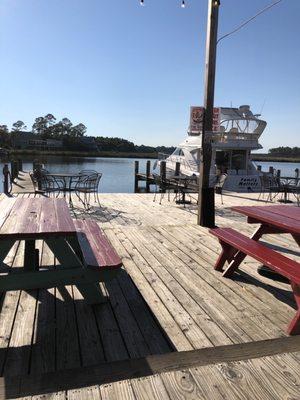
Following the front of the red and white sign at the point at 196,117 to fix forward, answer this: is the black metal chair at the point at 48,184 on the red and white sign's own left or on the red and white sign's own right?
on the red and white sign's own right

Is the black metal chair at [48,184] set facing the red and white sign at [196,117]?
no

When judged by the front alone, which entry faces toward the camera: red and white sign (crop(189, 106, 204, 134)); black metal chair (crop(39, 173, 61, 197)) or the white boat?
the red and white sign

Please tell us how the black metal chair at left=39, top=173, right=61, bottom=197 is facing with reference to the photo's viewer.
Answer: facing away from the viewer and to the right of the viewer

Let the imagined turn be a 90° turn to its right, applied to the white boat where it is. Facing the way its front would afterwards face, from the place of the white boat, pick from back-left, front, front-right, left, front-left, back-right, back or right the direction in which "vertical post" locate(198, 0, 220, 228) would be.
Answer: back-right

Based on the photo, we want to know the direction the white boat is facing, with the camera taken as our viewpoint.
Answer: facing away from the viewer and to the left of the viewer

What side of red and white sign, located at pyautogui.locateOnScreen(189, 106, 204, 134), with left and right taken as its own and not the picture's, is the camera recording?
front

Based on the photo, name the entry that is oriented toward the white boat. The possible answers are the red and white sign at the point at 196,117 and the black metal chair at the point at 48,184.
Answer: the black metal chair

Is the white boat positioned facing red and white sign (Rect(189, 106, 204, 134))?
no

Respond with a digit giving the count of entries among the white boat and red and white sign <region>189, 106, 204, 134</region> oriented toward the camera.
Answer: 1

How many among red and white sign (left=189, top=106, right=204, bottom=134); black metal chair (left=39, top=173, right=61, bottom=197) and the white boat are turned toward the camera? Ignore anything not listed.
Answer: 1

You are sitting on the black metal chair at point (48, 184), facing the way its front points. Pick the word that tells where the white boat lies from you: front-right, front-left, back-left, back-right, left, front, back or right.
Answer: front

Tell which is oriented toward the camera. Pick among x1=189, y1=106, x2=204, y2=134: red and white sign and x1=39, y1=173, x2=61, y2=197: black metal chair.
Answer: the red and white sign

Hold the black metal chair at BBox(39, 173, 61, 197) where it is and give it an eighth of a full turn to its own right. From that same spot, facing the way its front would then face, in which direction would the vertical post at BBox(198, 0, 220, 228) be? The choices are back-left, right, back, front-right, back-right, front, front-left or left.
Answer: front-right

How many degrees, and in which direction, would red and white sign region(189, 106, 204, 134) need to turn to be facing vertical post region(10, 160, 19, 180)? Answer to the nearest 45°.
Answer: approximately 135° to its right

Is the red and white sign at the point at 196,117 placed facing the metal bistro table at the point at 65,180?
no
